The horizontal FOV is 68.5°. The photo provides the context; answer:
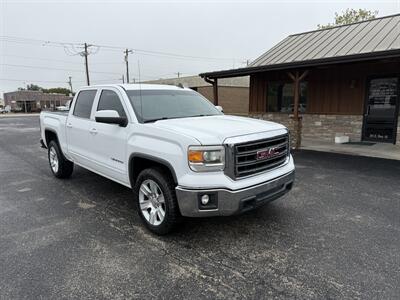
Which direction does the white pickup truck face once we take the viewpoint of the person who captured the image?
facing the viewer and to the right of the viewer

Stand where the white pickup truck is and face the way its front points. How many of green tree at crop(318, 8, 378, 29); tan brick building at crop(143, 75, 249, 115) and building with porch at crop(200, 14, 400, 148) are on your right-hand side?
0

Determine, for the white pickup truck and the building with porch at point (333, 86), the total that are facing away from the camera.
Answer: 0

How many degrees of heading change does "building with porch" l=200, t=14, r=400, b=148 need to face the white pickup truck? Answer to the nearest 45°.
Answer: approximately 45° to its left

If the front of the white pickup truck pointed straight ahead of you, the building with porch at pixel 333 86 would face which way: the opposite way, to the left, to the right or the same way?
to the right

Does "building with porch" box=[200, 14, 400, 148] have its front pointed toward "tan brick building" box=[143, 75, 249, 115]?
no

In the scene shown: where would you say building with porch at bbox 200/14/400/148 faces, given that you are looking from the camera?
facing the viewer and to the left of the viewer

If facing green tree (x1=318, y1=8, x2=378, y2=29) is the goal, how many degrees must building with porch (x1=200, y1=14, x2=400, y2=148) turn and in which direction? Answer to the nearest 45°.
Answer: approximately 135° to its right

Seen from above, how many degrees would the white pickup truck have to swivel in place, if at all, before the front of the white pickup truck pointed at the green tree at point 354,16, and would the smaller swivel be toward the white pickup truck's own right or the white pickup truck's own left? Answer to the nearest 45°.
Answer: approximately 90° to the white pickup truck's own left

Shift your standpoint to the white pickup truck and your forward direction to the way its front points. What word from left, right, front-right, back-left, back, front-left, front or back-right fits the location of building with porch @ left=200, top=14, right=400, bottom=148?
left
